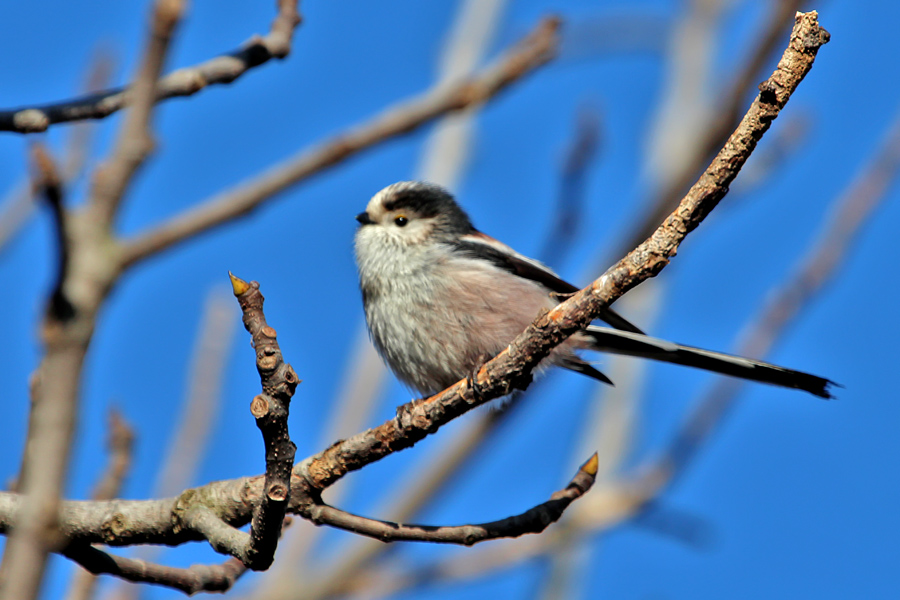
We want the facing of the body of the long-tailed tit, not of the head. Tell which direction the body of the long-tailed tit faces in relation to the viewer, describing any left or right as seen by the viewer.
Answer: facing to the left of the viewer
